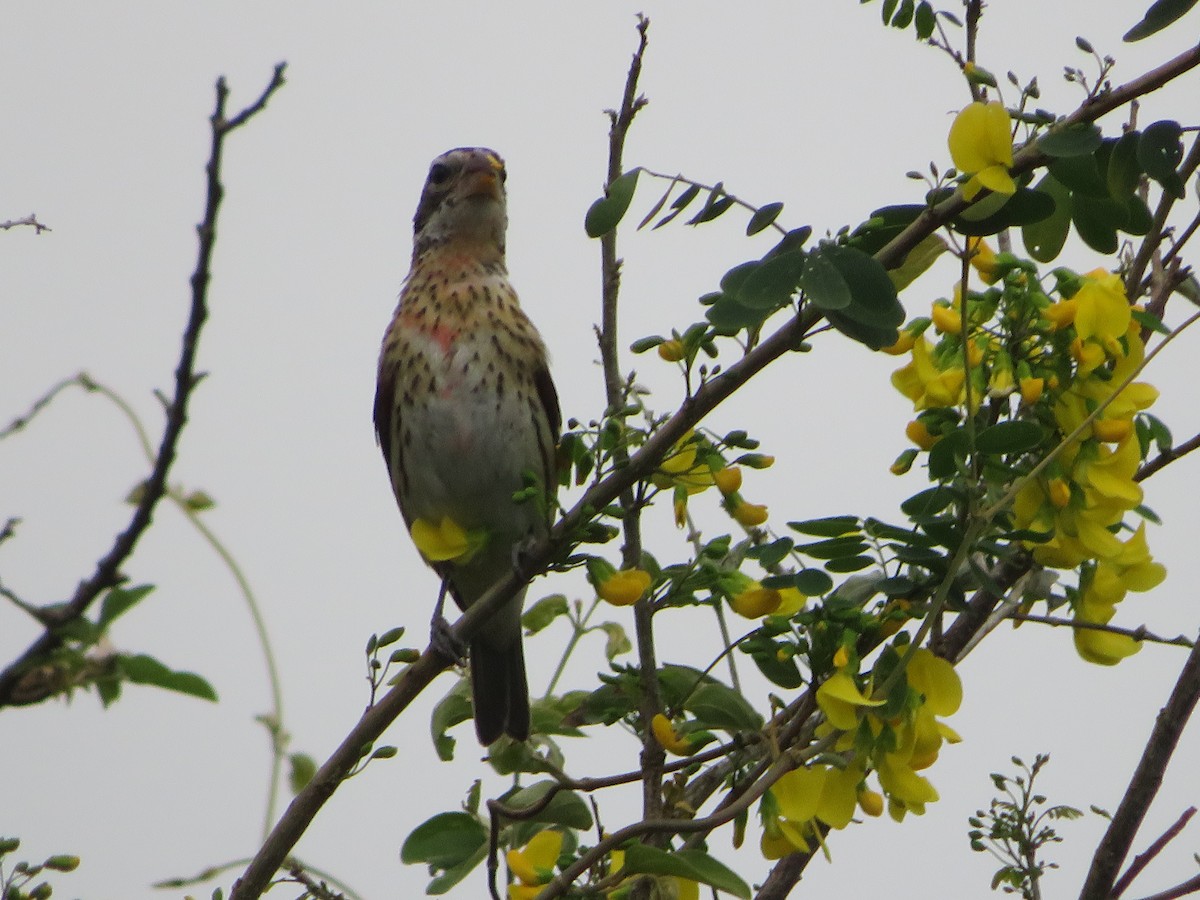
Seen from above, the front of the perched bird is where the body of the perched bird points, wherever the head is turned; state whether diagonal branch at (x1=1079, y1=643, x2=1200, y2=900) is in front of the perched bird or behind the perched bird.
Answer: in front

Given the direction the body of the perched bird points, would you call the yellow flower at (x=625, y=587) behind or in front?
in front

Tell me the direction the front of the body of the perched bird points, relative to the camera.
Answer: toward the camera
